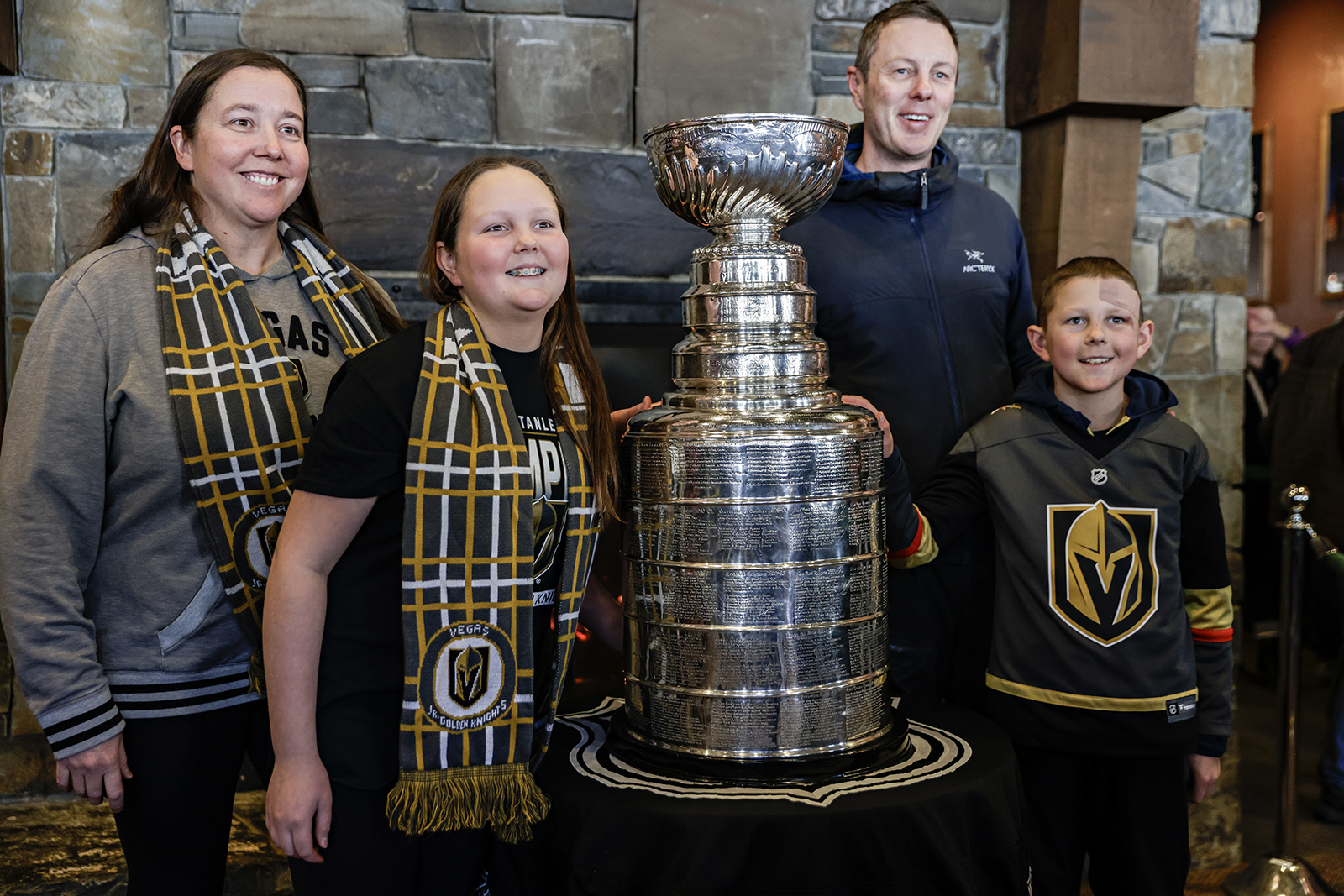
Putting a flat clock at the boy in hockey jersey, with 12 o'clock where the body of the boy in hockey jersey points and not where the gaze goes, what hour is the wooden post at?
The wooden post is roughly at 6 o'clock from the boy in hockey jersey.

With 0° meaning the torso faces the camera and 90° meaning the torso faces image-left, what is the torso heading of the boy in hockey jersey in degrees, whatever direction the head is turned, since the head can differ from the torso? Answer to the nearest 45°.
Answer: approximately 0°

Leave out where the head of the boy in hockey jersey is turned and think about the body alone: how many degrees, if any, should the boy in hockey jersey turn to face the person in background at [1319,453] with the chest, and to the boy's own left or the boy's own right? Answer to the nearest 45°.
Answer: approximately 180°
